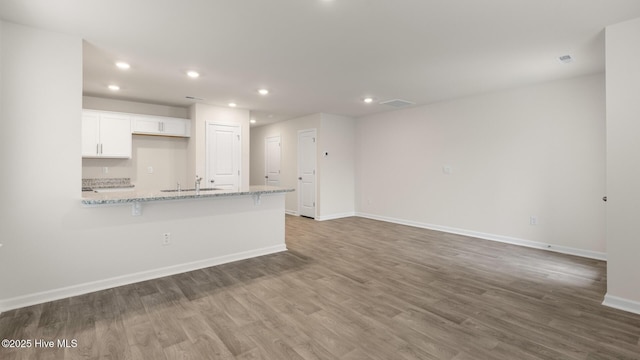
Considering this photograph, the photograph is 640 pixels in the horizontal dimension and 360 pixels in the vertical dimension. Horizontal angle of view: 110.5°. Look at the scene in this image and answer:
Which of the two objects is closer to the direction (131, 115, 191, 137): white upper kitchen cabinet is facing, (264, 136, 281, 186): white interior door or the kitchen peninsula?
the kitchen peninsula

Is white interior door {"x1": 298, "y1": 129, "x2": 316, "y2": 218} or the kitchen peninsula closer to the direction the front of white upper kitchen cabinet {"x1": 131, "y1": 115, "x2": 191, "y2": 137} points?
the kitchen peninsula

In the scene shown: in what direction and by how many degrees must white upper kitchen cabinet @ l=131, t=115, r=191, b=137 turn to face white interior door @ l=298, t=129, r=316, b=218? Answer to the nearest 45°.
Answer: approximately 90° to its left

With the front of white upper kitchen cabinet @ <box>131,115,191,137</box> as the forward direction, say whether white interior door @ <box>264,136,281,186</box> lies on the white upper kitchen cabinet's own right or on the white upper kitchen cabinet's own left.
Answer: on the white upper kitchen cabinet's own left

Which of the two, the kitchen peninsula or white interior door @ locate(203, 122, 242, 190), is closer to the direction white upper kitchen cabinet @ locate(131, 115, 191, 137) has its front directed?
the kitchen peninsula

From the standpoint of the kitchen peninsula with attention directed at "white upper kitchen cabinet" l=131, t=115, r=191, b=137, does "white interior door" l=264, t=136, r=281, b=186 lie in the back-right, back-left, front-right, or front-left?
front-right

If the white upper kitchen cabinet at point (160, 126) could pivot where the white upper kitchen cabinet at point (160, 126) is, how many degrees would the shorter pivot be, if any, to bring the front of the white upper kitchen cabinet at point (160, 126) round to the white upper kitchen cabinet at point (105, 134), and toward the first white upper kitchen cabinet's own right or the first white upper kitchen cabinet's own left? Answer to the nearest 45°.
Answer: approximately 90° to the first white upper kitchen cabinet's own right

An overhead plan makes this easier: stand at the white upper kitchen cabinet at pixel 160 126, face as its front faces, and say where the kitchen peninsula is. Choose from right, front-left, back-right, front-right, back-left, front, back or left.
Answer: front

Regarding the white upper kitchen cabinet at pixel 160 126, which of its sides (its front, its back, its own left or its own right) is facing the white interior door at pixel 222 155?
left

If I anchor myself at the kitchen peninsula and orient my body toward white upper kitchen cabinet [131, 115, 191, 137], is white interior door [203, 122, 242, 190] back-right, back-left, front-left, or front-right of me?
front-right

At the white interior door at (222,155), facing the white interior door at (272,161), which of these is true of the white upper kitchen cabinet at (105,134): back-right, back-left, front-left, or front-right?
back-left

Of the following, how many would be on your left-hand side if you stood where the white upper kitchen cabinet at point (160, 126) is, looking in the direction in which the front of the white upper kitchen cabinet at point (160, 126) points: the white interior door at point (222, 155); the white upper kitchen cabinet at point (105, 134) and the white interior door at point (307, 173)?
2

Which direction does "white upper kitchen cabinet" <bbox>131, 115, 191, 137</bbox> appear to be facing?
toward the camera
